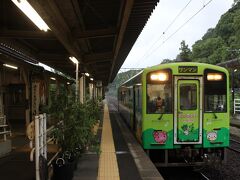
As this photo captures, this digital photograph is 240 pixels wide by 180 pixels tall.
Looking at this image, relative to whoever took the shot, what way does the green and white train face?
facing the viewer

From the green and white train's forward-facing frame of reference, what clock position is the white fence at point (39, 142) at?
The white fence is roughly at 1 o'clock from the green and white train.

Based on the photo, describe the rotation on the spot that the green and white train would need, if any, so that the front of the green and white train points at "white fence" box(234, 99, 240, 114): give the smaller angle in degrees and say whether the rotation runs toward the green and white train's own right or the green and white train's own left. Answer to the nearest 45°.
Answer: approximately 180°
